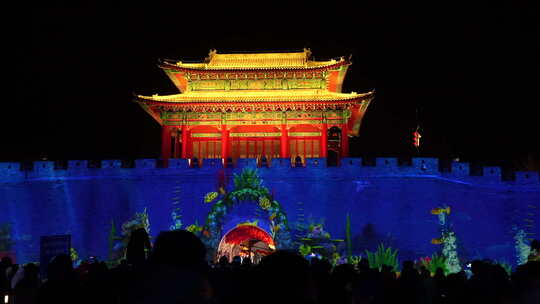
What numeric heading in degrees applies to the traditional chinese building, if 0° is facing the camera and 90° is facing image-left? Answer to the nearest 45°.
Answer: approximately 0°
